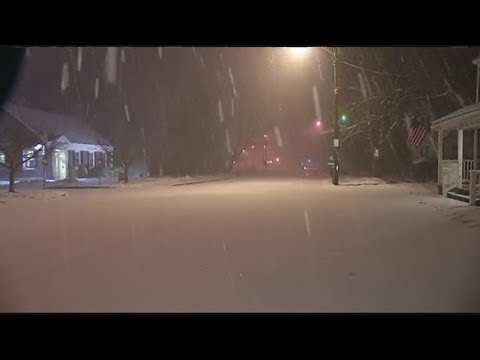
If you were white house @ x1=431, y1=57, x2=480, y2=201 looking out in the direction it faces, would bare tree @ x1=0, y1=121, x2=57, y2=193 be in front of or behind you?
in front

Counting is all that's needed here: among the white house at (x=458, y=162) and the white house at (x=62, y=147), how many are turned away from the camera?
0

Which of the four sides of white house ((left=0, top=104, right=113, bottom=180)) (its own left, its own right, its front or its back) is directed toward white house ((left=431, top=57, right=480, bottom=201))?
front

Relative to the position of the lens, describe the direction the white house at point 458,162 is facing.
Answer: facing the viewer and to the left of the viewer

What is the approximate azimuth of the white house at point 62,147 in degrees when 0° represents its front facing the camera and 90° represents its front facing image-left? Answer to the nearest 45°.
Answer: approximately 315°

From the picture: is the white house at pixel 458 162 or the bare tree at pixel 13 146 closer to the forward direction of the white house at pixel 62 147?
the white house

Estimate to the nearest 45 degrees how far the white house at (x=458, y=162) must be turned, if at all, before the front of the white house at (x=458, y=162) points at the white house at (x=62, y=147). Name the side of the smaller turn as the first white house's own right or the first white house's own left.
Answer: approximately 45° to the first white house's own right
